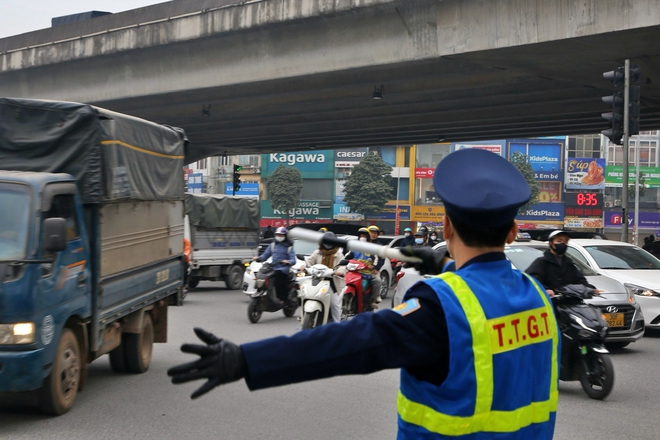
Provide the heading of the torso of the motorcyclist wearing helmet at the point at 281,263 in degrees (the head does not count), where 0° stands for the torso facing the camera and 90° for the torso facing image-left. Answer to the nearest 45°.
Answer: approximately 45°

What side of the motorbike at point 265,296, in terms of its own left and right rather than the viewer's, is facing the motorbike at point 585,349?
left

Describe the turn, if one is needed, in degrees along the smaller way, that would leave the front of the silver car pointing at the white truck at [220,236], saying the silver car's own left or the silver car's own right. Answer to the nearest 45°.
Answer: approximately 180°

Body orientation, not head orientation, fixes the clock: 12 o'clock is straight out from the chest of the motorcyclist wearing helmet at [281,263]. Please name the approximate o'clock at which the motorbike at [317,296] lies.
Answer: The motorbike is roughly at 10 o'clock from the motorcyclist wearing helmet.

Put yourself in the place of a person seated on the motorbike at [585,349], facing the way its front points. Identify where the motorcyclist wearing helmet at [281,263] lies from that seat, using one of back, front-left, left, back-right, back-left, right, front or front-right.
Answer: back

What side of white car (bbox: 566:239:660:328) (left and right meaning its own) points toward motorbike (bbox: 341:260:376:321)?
right

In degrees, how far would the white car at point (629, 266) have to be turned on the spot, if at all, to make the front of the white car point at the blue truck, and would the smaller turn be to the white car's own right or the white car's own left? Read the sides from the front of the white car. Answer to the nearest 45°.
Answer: approximately 90° to the white car's own right

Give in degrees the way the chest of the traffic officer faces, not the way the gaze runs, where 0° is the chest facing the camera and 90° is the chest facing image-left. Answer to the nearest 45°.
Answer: approximately 135°

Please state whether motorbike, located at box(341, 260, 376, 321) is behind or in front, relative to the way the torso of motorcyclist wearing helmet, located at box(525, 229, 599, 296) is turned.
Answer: behind

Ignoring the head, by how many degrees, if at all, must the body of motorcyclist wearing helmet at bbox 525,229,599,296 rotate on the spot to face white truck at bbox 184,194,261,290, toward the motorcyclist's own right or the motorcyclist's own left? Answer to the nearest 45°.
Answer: approximately 180°
